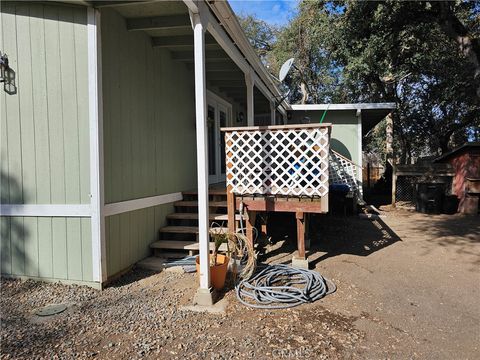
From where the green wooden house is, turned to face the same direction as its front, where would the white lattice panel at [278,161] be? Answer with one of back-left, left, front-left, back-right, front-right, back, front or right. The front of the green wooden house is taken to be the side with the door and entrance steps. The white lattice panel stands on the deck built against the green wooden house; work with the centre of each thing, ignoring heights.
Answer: front

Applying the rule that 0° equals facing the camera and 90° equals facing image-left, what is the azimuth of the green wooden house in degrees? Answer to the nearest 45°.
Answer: approximately 270°

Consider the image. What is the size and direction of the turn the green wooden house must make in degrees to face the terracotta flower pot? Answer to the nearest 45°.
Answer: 0° — it already faces it

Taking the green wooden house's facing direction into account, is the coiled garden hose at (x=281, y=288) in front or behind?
in front
